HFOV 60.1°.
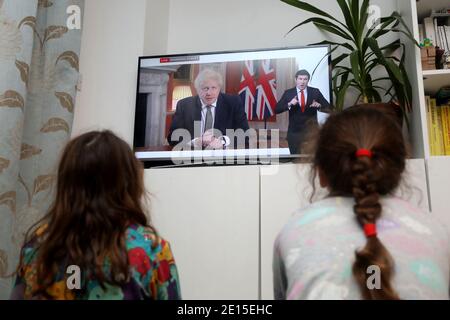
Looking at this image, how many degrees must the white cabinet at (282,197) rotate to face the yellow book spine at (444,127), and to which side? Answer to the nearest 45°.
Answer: approximately 135° to its left

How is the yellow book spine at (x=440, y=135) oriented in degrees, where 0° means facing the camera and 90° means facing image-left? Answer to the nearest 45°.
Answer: approximately 0°

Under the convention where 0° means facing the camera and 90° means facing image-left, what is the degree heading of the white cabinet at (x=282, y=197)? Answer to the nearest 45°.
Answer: approximately 0°

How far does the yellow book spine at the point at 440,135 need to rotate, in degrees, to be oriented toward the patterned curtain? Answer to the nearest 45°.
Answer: approximately 45° to its right

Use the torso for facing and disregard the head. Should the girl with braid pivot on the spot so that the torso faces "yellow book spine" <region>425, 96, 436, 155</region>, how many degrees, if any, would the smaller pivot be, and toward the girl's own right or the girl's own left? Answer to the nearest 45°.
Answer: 0° — they already face it

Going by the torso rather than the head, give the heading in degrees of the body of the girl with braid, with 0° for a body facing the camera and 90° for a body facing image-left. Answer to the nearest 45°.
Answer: approximately 180°

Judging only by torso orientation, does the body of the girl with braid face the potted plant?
yes

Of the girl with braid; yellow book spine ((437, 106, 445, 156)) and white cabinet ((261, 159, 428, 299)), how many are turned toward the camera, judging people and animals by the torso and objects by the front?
2

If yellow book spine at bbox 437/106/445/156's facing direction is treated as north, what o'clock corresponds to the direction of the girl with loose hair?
The girl with loose hair is roughly at 1 o'clock from the yellow book spine.
